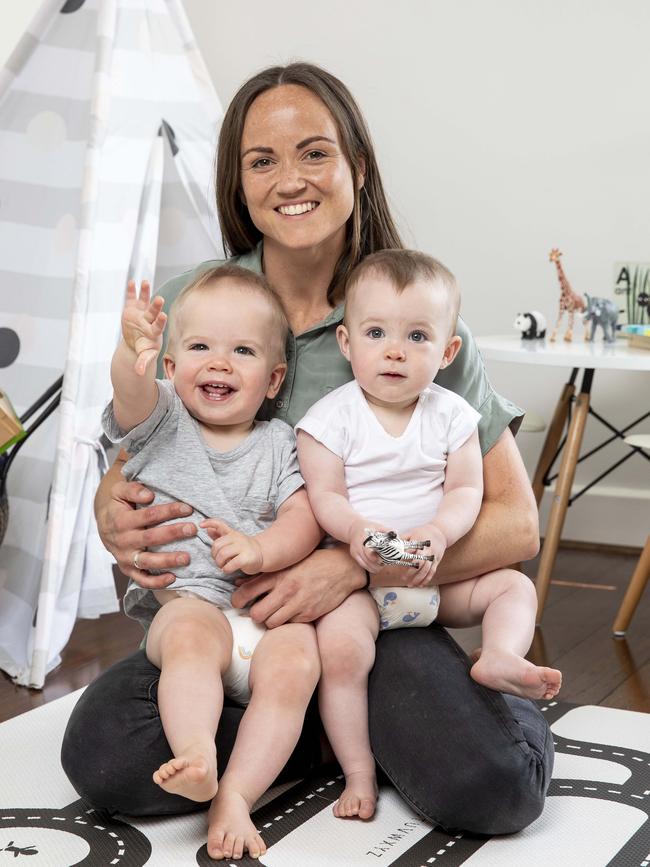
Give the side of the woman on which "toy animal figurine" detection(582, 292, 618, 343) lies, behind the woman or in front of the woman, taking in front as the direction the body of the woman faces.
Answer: behind

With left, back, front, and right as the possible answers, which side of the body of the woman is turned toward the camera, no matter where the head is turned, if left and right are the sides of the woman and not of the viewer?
front

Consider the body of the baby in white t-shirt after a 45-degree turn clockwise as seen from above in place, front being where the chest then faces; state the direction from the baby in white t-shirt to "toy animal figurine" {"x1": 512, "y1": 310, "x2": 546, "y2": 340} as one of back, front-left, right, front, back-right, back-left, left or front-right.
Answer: back-right

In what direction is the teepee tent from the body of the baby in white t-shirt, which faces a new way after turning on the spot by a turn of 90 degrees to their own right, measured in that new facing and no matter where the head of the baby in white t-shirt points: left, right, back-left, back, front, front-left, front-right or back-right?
front-right

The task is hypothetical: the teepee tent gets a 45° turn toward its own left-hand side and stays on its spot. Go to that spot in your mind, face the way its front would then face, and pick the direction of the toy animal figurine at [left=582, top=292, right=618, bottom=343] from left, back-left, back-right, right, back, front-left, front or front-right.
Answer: front

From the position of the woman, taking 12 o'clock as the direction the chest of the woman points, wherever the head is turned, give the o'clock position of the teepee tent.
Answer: The teepee tent is roughly at 5 o'clock from the woman.

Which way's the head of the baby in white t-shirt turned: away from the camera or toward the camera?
toward the camera

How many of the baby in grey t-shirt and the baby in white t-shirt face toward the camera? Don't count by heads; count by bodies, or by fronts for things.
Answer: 2

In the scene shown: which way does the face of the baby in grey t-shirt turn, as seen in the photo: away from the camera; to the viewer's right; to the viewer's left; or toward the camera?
toward the camera

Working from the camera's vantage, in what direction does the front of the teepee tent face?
facing the viewer and to the right of the viewer

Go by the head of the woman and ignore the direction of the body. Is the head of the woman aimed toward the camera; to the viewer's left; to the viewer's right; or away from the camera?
toward the camera
